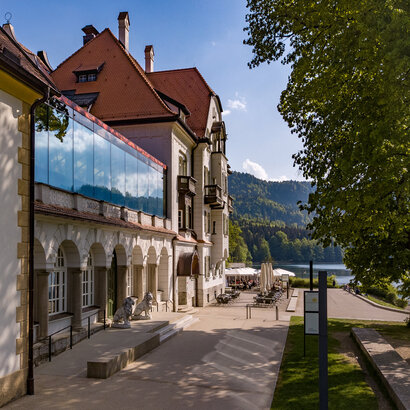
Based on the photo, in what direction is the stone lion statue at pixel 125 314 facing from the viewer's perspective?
to the viewer's right

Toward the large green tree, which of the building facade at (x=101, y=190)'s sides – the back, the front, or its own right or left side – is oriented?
front

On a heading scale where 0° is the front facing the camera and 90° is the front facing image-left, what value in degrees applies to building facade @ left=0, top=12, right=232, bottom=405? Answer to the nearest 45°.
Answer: approximately 315°

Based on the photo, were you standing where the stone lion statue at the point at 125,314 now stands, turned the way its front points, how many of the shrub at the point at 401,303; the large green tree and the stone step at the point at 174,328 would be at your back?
0

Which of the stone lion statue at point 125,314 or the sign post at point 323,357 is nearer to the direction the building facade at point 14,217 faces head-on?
the sign post

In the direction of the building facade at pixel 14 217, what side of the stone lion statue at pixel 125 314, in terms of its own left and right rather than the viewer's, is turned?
right

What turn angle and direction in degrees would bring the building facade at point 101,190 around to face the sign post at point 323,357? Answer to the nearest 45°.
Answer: approximately 45° to its right

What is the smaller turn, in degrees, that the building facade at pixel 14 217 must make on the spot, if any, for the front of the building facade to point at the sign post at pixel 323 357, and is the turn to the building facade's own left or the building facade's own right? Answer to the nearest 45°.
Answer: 0° — it already faces it

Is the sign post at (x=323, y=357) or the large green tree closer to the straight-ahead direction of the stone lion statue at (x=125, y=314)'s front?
the large green tree
